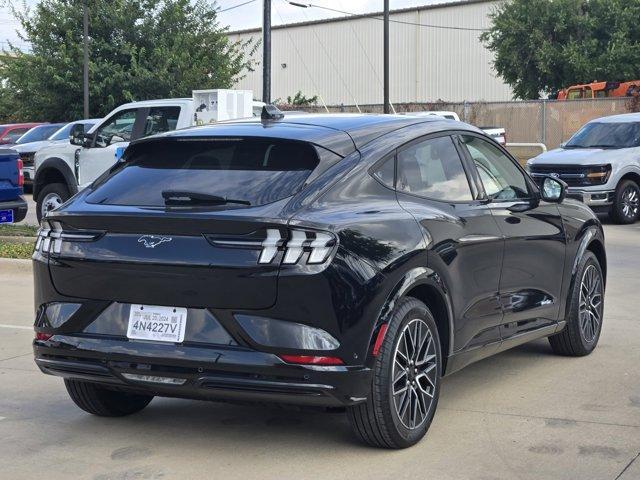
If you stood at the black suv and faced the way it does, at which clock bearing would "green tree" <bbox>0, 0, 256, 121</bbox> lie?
The green tree is roughly at 10 o'clock from the black suv.

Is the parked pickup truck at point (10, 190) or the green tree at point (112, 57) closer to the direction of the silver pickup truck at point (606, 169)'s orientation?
the parked pickup truck

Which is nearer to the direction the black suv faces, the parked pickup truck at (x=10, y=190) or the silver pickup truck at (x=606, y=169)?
the silver pickup truck

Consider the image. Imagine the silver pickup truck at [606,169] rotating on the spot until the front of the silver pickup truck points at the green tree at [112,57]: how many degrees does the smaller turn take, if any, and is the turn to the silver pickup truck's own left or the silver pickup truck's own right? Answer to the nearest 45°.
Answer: approximately 90° to the silver pickup truck's own right

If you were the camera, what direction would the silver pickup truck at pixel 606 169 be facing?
facing the viewer and to the left of the viewer

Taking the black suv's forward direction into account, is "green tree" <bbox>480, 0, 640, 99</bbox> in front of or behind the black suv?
in front

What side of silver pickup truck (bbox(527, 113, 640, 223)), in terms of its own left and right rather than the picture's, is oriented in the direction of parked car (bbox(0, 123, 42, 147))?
right

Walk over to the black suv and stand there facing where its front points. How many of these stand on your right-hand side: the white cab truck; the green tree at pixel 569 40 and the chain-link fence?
0

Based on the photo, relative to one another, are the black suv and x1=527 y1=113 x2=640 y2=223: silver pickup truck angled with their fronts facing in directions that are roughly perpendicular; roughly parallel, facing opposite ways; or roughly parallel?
roughly parallel, facing opposite ways

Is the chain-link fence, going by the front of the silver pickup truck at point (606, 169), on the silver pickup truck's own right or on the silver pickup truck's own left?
on the silver pickup truck's own right

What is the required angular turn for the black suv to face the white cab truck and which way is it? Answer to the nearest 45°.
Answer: approximately 45° to its left

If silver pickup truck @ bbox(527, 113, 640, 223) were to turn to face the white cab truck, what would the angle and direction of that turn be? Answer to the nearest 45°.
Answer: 0° — it already faces it

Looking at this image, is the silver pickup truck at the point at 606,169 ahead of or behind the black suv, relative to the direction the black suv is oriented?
ahead

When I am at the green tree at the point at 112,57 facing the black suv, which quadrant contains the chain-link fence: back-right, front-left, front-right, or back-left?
front-left

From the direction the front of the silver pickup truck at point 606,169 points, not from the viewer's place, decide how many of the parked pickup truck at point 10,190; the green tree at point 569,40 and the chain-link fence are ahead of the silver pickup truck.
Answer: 1

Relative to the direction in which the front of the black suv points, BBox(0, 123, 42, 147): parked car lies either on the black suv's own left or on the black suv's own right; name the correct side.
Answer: on the black suv's own left

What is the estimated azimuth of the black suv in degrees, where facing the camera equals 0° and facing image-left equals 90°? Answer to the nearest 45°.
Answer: approximately 225°
